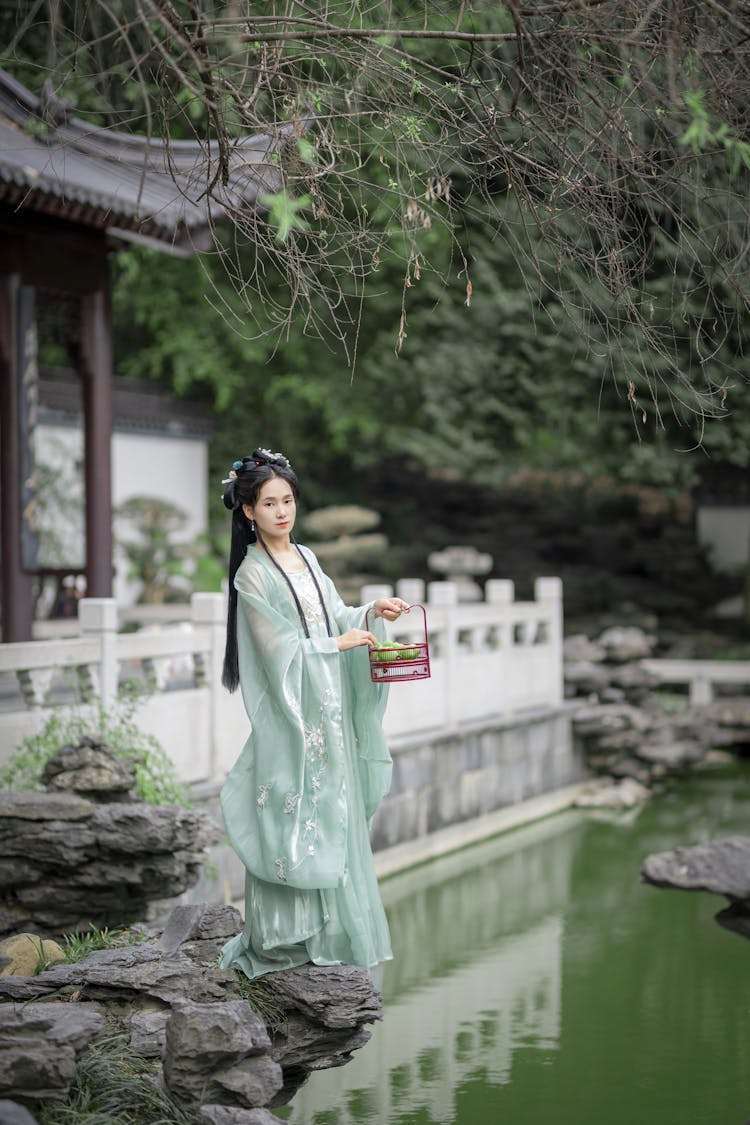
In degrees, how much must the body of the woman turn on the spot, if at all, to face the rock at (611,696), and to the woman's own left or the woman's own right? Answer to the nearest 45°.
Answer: approximately 135° to the woman's own left

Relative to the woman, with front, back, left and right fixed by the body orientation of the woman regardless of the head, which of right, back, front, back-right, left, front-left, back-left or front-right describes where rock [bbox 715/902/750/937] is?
left

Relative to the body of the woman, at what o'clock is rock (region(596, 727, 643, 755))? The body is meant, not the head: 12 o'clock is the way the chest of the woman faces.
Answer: The rock is roughly at 8 o'clock from the woman.

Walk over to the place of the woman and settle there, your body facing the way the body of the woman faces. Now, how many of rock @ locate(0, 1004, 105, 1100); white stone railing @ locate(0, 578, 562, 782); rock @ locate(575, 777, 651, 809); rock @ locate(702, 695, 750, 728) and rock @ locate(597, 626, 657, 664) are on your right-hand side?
1

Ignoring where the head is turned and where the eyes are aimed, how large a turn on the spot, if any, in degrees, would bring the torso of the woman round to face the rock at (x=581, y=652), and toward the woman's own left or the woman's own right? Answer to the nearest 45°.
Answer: approximately 135° to the woman's own left

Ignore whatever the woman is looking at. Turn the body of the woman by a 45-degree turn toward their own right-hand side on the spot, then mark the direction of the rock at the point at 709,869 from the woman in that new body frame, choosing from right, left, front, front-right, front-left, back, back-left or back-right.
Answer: back-left

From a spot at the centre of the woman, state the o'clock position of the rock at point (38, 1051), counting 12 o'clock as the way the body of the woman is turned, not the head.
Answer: The rock is roughly at 3 o'clock from the woman.

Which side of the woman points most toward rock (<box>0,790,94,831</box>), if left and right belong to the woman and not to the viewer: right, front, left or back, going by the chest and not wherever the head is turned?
back

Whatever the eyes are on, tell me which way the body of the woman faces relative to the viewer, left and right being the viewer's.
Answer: facing the viewer and to the right of the viewer
